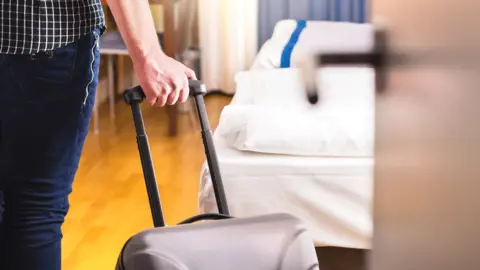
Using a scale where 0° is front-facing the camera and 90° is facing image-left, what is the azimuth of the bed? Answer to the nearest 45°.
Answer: approximately 0°

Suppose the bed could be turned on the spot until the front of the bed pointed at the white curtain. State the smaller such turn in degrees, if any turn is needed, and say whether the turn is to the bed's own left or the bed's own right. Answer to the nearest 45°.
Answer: approximately 180°

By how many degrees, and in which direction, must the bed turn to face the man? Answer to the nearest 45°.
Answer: approximately 45° to its right

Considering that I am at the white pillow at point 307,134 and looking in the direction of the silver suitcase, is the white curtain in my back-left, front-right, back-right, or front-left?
back-right

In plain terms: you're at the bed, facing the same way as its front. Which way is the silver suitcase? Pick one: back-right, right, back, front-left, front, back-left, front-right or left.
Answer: front
